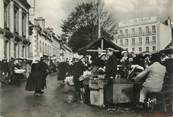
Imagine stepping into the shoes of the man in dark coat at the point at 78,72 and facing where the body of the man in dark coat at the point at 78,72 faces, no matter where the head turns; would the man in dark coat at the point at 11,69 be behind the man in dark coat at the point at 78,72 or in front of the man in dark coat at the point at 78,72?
behind

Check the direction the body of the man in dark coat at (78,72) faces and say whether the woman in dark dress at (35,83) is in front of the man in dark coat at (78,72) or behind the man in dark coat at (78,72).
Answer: behind
